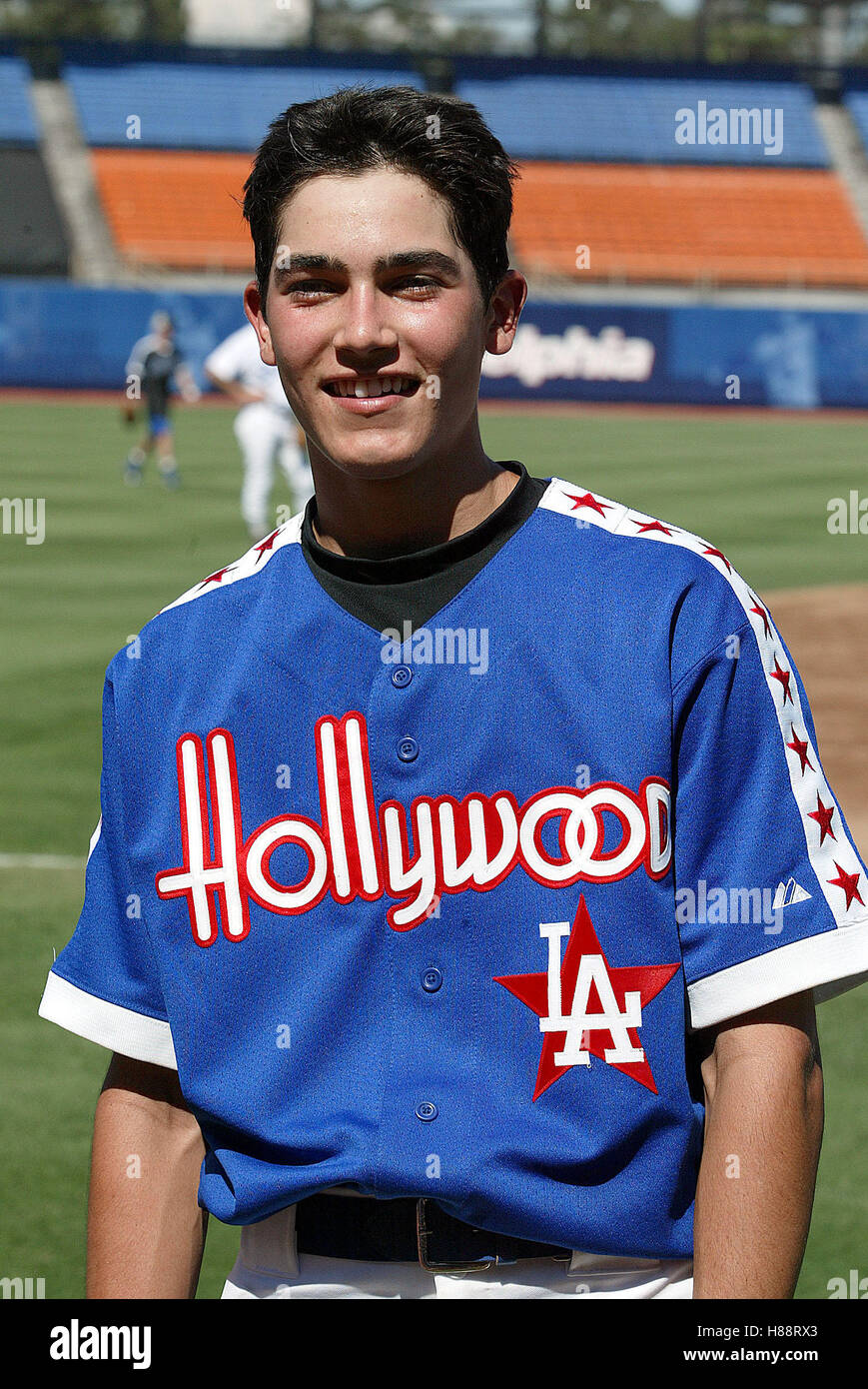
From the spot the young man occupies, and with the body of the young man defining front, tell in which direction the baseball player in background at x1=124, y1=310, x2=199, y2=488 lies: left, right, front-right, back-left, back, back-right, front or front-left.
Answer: back

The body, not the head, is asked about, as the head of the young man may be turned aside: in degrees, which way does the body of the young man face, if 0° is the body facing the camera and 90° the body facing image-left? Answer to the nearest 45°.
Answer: approximately 0°

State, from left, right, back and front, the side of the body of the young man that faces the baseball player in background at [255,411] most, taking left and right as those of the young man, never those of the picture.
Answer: back
